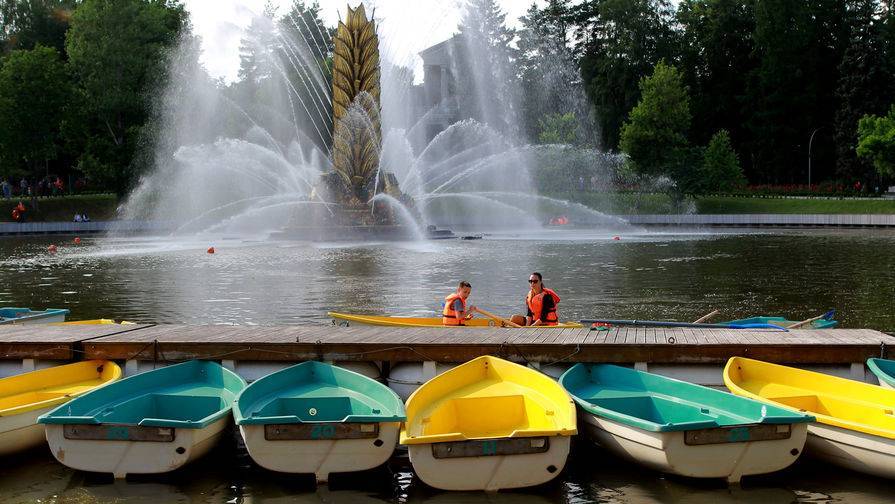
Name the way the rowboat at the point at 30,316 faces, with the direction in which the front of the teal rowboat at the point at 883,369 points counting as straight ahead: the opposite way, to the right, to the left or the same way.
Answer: to the right

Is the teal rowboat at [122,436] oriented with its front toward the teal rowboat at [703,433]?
no

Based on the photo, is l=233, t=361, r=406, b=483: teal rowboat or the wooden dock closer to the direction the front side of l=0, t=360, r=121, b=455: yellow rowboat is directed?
the wooden dock

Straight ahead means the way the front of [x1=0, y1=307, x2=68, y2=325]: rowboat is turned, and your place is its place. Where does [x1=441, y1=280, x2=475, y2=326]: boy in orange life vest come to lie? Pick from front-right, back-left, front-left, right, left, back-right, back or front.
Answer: front-right

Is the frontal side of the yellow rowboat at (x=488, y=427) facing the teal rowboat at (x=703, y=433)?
no

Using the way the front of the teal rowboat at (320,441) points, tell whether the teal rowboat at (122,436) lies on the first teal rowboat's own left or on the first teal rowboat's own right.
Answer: on the first teal rowboat's own left

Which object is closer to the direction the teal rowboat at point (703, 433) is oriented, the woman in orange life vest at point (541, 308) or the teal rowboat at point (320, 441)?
the woman in orange life vest

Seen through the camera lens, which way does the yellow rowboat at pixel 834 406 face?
facing away from the viewer and to the left of the viewer

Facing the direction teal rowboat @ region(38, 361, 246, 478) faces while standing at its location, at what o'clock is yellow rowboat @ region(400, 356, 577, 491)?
The yellow rowboat is roughly at 2 o'clock from the teal rowboat.

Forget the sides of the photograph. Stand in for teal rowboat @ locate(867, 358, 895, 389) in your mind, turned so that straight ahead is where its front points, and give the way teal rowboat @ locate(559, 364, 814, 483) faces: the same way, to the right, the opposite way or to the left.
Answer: the same way

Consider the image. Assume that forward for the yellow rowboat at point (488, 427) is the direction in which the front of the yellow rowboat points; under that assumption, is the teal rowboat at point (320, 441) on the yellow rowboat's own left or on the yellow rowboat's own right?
on the yellow rowboat's own left

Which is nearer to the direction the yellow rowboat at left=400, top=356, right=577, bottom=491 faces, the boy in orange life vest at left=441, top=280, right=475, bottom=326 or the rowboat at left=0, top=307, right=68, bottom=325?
the boy in orange life vest

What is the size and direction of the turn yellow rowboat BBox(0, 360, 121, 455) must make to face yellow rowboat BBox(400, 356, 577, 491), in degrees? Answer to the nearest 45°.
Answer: approximately 90° to its right

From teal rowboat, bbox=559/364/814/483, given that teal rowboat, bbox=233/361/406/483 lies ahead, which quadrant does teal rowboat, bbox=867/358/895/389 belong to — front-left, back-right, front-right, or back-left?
back-right

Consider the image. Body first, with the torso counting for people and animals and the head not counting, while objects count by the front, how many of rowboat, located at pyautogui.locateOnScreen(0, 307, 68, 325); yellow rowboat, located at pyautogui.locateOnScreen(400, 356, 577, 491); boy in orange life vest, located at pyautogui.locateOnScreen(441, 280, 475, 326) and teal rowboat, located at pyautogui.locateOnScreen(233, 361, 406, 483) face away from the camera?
2

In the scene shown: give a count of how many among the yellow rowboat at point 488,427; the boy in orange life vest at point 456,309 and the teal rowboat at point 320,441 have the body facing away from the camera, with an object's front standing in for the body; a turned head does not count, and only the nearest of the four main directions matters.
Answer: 2

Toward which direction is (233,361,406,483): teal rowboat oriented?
away from the camera

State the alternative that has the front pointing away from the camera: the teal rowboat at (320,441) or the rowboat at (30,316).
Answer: the teal rowboat
